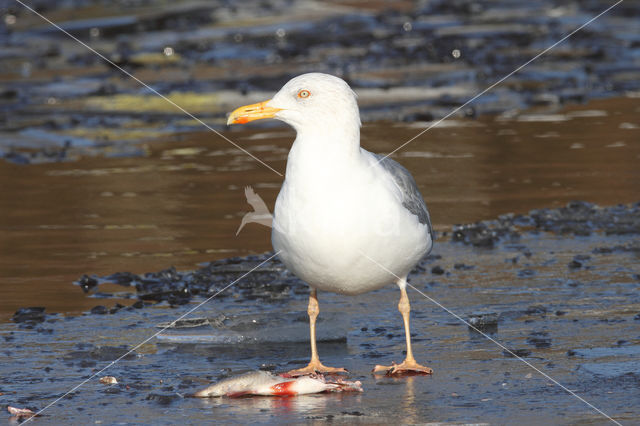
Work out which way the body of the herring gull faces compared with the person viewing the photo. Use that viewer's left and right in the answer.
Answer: facing the viewer and to the left of the viewer
